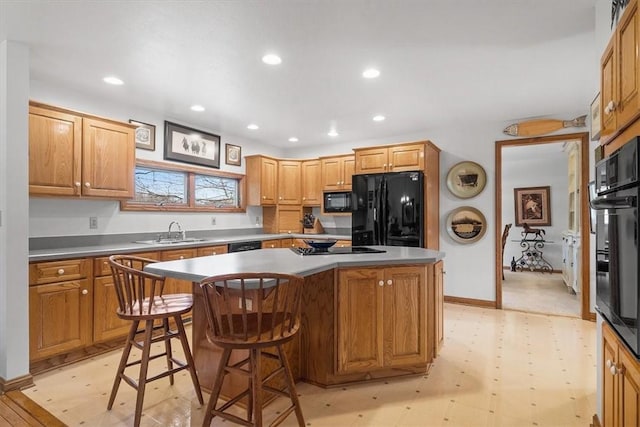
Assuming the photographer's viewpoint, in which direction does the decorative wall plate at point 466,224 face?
facing the viewer

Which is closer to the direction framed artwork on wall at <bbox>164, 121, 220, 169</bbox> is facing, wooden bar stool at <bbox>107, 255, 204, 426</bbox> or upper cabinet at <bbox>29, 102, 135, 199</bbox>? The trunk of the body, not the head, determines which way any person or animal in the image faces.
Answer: the wooden bar stool

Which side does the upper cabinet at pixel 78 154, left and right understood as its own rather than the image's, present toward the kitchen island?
front

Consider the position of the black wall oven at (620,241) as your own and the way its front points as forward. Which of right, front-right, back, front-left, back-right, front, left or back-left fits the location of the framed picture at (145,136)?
front

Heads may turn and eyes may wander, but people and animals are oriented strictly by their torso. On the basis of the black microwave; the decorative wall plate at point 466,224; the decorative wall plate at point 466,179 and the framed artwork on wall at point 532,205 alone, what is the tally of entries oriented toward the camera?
4

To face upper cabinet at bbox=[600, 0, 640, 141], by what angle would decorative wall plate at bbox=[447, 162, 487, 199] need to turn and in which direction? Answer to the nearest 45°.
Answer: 0° — it already faces it

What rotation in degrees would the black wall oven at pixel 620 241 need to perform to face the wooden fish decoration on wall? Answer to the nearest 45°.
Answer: approximately 90° to its right

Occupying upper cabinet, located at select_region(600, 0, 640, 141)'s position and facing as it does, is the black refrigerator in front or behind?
in front

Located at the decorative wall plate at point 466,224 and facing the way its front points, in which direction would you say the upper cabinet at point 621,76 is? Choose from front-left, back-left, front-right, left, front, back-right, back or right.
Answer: front

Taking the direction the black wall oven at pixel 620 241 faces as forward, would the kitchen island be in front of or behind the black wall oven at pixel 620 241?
in front

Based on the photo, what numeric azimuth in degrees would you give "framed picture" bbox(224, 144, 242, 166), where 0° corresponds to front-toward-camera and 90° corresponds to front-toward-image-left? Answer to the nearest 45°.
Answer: approximately 315°

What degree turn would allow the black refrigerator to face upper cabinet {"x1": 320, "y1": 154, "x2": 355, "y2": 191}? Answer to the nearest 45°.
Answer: approximately 90° to its right

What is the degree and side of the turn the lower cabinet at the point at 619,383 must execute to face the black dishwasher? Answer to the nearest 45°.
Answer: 0° — it already faces it

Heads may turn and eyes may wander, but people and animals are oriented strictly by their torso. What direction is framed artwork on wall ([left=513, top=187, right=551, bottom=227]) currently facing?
toward the camera

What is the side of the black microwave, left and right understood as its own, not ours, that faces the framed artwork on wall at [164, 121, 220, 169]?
right

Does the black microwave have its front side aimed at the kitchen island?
yes

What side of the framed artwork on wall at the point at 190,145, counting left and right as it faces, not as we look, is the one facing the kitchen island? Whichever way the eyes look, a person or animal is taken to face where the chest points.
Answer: front

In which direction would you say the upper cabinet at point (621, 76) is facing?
to the viewer's left

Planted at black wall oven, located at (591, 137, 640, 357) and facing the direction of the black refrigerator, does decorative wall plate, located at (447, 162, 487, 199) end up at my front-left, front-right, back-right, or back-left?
front-right

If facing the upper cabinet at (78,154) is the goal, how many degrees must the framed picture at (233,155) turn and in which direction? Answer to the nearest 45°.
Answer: approximately 90° to its right

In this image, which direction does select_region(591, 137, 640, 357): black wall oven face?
to the viewer's left
